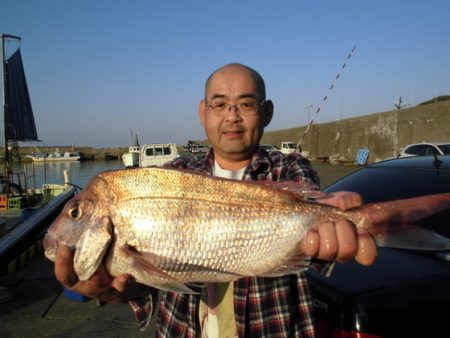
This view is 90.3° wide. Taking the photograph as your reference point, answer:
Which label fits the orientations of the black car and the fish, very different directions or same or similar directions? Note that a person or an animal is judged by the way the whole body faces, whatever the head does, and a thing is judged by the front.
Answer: very different directions

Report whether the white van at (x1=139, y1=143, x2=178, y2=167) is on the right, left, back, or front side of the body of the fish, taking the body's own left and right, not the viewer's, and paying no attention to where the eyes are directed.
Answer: right

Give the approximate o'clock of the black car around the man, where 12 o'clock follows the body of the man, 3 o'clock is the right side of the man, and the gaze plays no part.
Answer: The black car is roughly at 9 o'clock from the man.

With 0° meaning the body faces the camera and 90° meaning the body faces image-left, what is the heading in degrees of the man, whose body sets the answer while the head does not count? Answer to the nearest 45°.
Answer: approximately 0°

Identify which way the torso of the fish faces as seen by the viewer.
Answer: to the viewer's left

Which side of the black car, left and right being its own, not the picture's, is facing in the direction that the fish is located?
back

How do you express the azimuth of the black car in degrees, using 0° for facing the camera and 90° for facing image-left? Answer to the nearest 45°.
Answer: approximately 225°

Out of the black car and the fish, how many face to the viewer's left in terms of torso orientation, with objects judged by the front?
1
